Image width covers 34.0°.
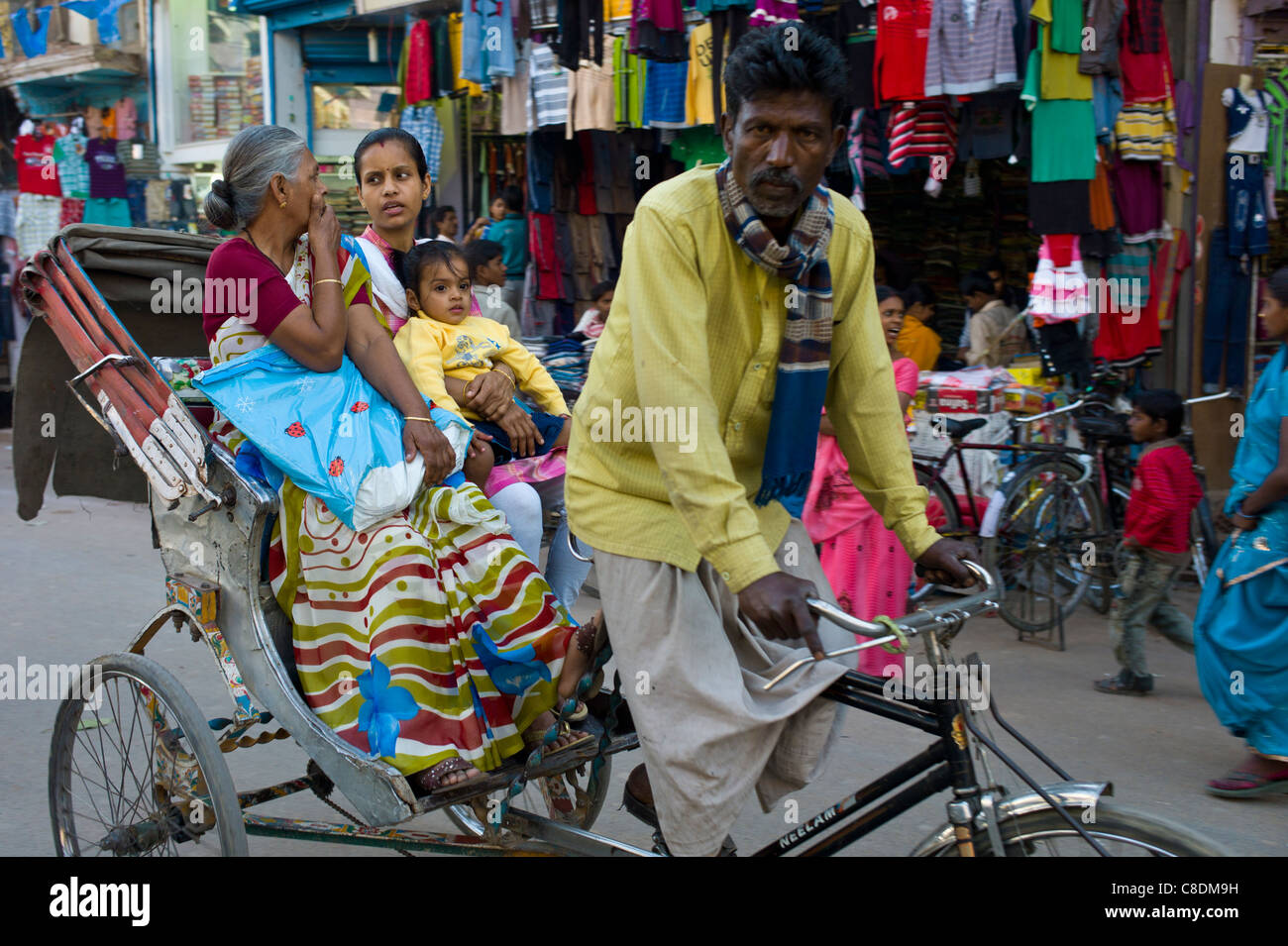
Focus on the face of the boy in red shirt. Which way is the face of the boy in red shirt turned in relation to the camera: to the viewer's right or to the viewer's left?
to the viewer's left

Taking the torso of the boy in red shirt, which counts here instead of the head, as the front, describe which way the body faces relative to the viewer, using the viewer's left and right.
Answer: facing to the left of the viewer

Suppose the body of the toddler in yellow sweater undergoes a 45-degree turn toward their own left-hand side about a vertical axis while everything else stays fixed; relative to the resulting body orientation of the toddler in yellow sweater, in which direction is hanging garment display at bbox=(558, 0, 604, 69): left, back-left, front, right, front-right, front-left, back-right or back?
left

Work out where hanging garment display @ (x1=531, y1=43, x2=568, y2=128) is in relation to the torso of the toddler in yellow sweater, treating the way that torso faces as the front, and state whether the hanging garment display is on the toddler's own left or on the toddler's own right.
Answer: on the toddler's own left

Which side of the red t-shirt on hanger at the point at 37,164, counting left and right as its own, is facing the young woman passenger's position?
front

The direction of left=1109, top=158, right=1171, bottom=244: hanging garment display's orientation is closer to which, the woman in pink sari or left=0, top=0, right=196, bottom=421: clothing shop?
the woman in pink sari

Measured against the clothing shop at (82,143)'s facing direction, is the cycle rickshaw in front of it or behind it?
in front

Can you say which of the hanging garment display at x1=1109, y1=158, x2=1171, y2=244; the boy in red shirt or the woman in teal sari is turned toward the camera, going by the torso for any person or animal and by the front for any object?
the hanging garment display

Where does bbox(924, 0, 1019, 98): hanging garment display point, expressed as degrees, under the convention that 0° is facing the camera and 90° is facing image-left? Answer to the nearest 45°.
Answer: approximately 0°

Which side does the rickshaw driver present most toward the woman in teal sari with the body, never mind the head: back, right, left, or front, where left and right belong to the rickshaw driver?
left

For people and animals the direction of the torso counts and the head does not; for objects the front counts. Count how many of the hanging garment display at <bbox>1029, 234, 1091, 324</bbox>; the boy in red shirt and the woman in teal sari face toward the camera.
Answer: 1
